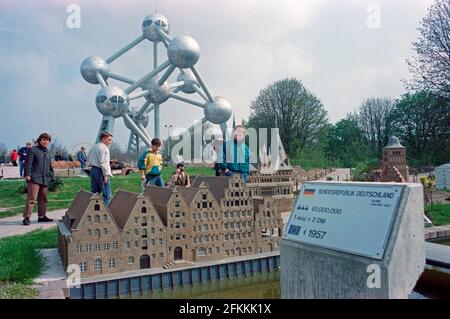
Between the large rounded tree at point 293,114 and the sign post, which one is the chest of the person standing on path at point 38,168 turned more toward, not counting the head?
the sign post

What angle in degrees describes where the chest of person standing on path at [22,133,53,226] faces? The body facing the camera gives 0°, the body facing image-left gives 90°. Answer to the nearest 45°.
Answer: approximately 315°

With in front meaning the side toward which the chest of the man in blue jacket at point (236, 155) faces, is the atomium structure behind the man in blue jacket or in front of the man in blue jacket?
behind

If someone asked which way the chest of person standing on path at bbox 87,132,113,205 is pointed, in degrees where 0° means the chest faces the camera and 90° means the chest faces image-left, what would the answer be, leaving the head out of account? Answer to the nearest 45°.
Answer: approximately 270°

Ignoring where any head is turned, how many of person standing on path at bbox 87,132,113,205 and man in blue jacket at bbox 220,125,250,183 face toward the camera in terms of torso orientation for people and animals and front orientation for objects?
1
